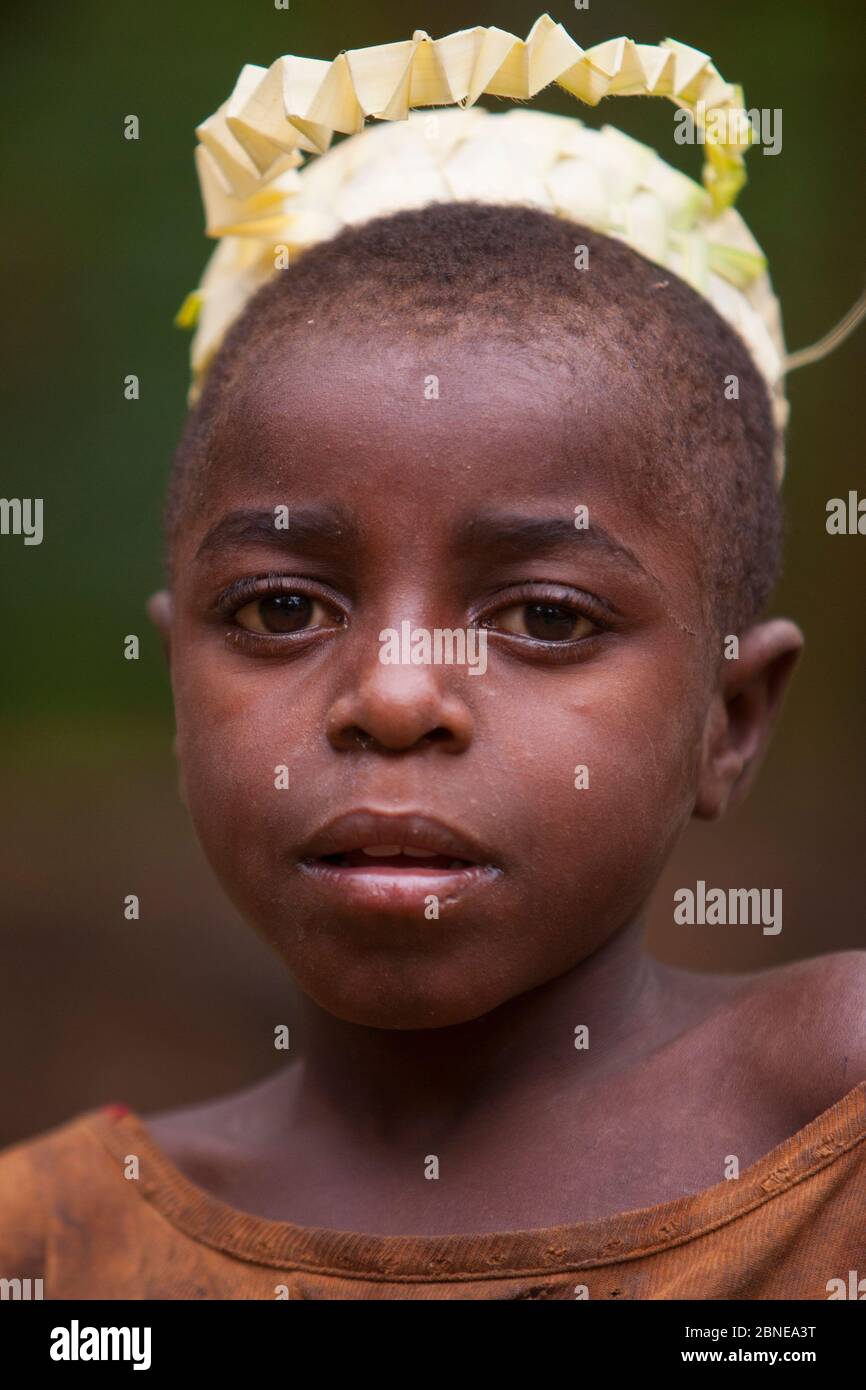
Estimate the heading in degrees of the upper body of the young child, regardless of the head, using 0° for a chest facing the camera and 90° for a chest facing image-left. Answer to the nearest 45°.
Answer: approximately 0°
